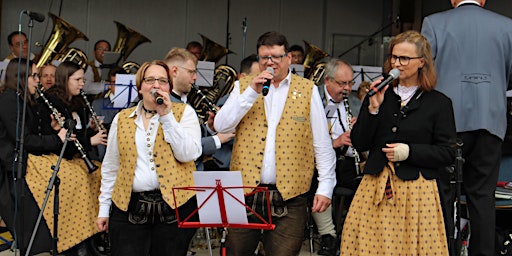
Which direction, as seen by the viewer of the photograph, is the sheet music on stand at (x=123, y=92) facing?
facing away from the viewer and to the left of the viewer

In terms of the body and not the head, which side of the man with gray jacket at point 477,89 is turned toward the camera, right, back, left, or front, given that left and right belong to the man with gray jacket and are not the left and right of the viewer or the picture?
back

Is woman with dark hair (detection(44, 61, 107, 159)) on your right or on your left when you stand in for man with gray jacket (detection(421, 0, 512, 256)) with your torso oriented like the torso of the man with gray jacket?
on your left

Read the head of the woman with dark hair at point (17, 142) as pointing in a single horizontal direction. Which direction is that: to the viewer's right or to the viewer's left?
to the viewer's right

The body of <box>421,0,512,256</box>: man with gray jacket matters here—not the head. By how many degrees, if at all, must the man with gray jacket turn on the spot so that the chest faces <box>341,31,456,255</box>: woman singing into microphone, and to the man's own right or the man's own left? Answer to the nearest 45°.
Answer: approximately 135° to the man's own left
